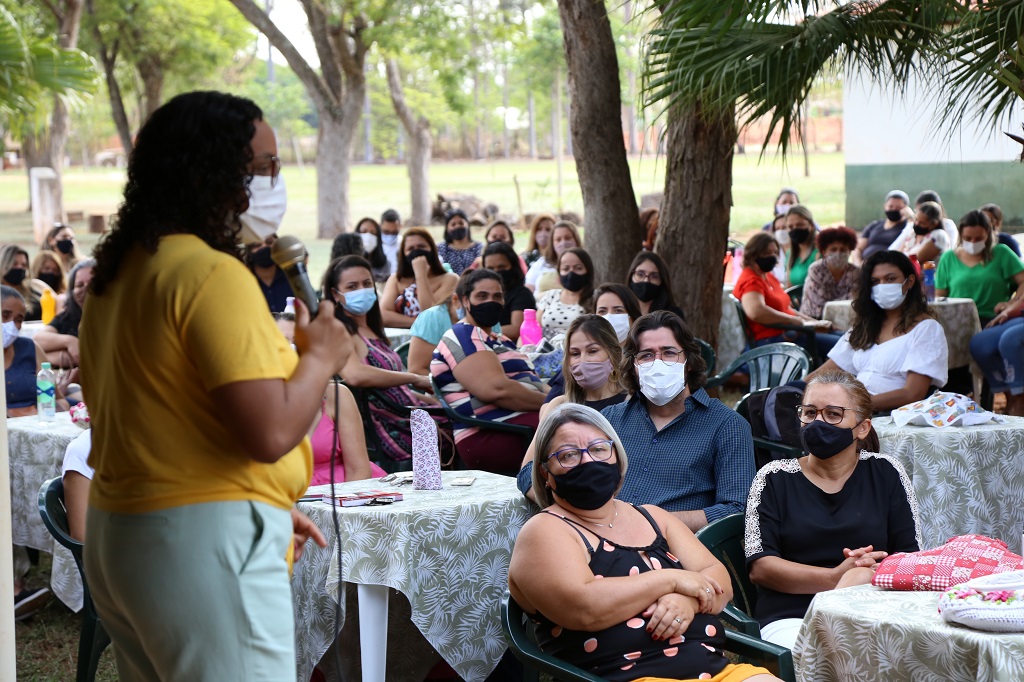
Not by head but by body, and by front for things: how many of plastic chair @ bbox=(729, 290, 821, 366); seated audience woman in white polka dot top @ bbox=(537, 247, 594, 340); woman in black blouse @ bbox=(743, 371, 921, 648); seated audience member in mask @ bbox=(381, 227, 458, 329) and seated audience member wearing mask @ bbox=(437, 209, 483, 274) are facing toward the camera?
4

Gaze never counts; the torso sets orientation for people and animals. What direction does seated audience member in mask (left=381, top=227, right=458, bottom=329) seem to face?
toward the camera

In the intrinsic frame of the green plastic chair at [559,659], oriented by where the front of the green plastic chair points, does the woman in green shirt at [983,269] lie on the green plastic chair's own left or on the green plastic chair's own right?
on the green plastic chair's own left

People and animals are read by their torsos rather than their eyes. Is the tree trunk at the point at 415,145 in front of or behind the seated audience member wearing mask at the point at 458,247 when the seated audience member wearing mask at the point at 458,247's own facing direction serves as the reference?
behind

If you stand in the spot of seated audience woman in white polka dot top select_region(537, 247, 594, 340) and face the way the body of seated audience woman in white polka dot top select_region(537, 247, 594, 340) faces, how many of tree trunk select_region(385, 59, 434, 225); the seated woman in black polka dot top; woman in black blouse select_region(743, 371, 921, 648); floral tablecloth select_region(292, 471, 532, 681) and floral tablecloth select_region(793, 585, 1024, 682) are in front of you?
4

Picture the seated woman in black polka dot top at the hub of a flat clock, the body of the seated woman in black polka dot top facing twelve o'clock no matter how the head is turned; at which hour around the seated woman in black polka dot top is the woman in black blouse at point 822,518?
The woman in black blouse is roughly at 9 o'clock from the seated woman in black polka dot top.

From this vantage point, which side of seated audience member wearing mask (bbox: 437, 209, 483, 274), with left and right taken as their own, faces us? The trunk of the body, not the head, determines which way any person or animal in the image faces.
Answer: front

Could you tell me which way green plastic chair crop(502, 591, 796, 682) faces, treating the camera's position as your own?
facing the viewer and to the right of the viewer

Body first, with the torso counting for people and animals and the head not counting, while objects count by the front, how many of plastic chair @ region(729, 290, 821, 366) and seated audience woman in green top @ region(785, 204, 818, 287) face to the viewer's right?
1
